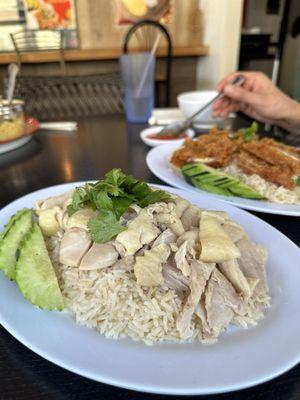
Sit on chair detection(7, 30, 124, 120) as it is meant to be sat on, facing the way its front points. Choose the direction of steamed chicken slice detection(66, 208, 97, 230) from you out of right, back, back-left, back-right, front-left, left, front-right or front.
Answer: front-right

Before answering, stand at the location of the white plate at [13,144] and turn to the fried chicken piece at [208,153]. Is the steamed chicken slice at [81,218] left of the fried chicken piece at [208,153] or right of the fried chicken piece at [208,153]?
right

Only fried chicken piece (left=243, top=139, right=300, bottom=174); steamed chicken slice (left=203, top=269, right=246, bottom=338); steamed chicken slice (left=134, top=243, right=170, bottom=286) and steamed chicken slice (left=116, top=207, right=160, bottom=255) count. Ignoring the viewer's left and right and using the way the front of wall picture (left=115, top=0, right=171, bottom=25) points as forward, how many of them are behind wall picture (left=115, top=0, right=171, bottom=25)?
0

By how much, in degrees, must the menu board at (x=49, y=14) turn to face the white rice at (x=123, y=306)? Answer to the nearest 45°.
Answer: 0° — it already faces it

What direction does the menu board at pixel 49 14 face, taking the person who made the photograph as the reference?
facing the viewer

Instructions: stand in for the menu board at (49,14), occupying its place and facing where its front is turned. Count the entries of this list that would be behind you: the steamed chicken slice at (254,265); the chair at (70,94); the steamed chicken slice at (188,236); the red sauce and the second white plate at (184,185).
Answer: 0

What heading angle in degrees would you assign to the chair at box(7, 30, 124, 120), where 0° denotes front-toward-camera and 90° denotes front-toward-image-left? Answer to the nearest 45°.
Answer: approximately 315°

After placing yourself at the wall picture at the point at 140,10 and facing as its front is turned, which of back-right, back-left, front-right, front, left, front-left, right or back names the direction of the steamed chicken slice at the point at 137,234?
front

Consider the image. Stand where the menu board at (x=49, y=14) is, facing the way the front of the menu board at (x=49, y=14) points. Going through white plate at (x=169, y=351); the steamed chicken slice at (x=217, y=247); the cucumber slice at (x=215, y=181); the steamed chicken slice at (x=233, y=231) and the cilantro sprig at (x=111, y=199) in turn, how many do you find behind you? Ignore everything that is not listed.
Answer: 0

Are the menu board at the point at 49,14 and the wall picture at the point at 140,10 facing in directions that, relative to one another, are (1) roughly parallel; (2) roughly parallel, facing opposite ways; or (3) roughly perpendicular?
roughly parallel

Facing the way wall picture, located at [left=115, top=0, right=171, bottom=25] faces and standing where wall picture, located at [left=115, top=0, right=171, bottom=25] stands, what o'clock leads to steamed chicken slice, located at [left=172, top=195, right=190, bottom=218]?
The steamed chicken slice is roughly at 12 o'clock from the wall picture.

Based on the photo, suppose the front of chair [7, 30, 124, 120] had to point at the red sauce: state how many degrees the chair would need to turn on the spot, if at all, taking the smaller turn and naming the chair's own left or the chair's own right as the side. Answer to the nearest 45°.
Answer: approximately 45° to the chair's own right

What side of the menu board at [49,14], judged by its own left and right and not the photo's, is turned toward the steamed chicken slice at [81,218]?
front

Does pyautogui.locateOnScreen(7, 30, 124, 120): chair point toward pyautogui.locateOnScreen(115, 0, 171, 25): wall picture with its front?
no

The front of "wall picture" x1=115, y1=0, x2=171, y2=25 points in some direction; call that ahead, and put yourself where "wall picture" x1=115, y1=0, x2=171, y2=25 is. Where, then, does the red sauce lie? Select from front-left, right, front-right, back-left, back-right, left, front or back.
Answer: front

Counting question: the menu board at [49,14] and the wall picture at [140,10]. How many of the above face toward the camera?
2

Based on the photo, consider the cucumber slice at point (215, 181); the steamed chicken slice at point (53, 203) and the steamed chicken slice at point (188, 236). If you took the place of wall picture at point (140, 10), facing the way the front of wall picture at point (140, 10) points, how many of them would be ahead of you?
3

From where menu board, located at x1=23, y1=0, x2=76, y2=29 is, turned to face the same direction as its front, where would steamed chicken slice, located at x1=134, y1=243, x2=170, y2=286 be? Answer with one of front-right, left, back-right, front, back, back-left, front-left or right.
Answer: front
